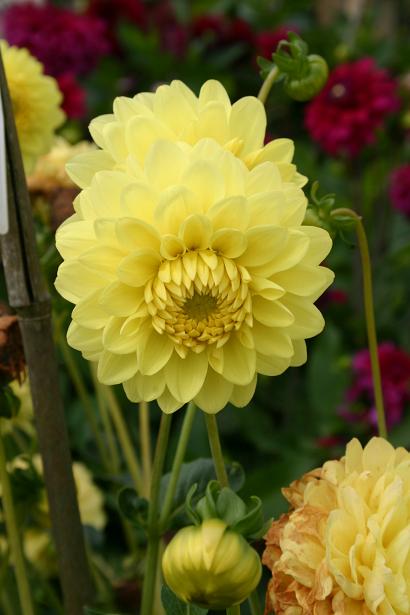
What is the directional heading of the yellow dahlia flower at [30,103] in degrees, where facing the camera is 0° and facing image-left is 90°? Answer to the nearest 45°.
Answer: approximately 0°

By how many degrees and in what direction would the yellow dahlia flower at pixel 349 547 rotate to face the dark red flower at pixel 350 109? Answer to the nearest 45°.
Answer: approximately 135° to its left

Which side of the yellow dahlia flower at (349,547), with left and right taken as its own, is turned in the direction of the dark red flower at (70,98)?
back

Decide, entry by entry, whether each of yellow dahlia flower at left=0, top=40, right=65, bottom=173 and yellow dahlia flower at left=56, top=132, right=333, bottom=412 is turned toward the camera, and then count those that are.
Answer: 2

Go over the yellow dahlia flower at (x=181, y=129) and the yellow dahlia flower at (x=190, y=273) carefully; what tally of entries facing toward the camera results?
2

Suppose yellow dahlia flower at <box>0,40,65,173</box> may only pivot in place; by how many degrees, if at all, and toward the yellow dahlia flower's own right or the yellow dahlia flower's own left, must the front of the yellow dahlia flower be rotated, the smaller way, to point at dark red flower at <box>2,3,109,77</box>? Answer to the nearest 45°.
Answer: approximately 180°
